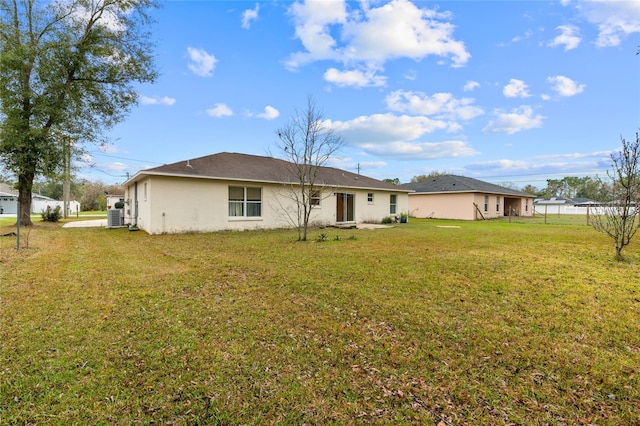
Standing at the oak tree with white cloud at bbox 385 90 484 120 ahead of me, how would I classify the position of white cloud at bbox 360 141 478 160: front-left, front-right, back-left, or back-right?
front-left

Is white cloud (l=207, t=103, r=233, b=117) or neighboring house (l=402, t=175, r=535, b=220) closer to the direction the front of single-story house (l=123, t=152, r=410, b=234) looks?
the white cloud

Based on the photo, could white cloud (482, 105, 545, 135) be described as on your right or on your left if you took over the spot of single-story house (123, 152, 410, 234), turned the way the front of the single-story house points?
on your right

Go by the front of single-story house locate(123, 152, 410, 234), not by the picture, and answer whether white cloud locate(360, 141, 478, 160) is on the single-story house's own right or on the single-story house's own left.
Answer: on the single-story house's own right

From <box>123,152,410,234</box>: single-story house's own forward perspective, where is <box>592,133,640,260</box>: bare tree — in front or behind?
behind

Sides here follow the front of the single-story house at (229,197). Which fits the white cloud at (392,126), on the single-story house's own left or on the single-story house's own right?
on the single-story house's own right

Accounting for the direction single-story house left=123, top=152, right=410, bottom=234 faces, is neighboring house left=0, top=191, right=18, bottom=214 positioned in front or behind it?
in front

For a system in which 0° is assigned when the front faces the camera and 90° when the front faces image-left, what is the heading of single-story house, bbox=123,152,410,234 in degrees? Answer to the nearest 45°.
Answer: approximately 135°
